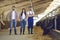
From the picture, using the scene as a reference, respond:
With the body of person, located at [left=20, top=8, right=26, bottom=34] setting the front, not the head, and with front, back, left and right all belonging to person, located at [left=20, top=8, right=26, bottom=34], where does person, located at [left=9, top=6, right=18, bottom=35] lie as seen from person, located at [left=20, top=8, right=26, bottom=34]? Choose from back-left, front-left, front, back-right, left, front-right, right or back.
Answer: right

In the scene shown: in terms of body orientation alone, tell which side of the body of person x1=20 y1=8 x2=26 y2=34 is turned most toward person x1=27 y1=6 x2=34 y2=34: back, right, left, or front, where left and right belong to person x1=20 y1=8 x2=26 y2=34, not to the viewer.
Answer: left

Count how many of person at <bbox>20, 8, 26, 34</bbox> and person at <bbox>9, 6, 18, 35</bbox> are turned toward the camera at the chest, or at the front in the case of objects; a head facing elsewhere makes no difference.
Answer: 2

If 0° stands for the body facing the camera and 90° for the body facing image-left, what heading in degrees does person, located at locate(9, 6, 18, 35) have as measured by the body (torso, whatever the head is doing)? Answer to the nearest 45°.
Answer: approximately 0°

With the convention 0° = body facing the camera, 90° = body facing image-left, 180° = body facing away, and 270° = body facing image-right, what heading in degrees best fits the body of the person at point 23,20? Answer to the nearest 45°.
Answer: approximately 0°

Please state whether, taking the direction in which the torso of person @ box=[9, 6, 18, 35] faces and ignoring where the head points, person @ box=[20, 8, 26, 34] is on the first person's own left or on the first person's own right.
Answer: on the first person's own left

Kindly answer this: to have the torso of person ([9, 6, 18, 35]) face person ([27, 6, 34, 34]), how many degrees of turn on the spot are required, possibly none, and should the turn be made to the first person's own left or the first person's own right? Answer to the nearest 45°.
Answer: approximately 90° to the first person's own left
